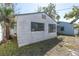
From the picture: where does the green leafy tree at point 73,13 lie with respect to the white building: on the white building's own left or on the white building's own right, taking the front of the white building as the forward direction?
on the white building's own left
